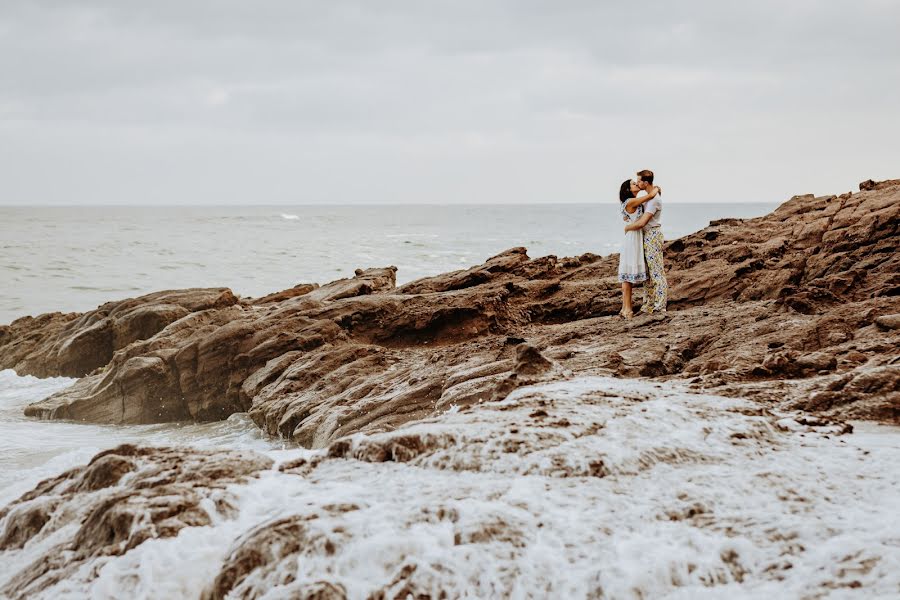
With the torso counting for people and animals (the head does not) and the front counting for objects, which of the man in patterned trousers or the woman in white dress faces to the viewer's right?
the woman in white dress

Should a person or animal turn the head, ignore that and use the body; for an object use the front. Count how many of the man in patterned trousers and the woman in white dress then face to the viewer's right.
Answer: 1

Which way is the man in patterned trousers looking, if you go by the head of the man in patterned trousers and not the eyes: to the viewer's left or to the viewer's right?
to the viewer's left

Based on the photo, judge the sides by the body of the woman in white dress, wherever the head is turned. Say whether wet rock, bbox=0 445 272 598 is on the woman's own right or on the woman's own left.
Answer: on the woman's own right

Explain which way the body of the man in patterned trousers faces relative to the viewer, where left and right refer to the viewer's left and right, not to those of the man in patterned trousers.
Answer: facing to the left of the viewer

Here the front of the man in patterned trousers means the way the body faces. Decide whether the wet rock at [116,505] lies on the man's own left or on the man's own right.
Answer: on the man's own left

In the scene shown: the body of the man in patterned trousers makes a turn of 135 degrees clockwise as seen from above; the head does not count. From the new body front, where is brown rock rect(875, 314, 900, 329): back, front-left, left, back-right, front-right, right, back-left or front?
right

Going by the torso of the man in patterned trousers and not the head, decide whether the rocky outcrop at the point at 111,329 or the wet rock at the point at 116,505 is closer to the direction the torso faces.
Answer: the rocky outcrop

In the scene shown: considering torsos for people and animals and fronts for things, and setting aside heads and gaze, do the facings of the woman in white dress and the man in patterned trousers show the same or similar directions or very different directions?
very different directions

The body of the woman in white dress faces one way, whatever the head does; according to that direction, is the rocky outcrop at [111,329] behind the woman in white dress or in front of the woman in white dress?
behind

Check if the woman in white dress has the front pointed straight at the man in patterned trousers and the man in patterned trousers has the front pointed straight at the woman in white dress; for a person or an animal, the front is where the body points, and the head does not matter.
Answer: yes

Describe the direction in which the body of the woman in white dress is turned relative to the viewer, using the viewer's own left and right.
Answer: facing to the right of the viewer
